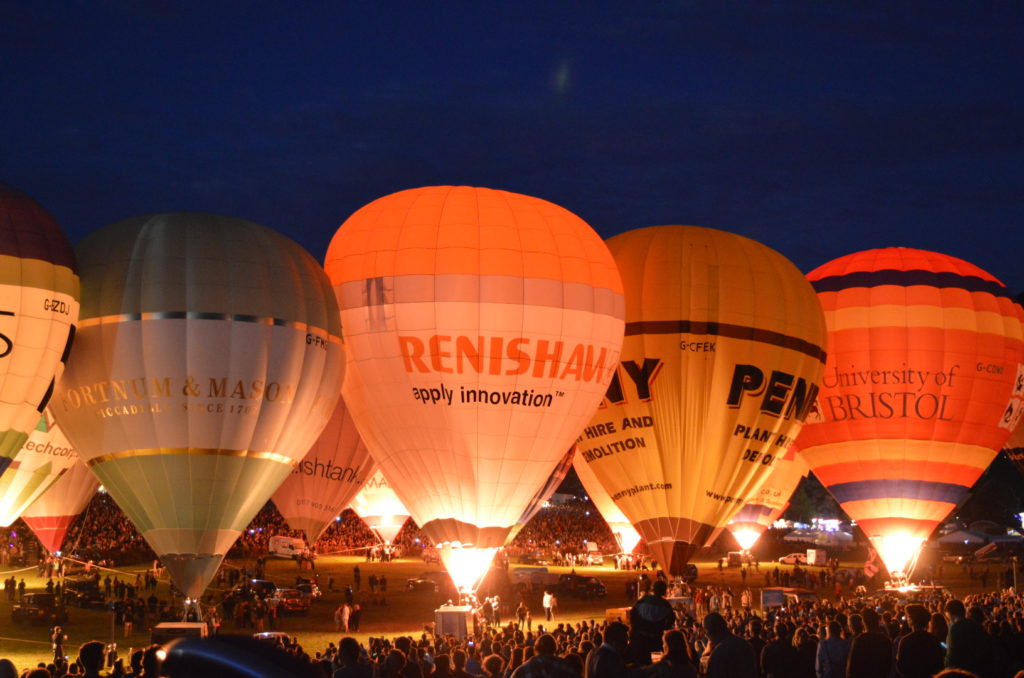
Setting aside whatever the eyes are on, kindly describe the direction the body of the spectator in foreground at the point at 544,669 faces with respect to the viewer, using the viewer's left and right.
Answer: facing away from the viewer

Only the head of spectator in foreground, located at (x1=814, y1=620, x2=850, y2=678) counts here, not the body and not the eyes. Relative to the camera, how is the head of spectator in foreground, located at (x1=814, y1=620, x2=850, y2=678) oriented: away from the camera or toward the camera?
away from the camera

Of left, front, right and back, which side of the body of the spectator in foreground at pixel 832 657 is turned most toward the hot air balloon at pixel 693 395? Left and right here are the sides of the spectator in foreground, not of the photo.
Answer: front

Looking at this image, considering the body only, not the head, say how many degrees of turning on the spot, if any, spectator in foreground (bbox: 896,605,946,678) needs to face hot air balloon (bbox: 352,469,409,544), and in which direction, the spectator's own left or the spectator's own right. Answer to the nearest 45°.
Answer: approximately 45° to the spectator's own left

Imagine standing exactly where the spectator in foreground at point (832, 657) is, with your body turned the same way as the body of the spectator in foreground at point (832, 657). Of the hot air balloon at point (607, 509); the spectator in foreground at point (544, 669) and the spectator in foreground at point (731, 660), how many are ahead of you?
1

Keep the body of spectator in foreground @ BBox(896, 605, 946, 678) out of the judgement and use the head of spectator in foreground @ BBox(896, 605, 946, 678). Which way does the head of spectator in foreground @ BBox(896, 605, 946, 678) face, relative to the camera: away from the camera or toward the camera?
away from the camera

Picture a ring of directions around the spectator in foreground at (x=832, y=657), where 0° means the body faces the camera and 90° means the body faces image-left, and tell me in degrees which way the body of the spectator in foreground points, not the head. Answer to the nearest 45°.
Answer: approximately 180°

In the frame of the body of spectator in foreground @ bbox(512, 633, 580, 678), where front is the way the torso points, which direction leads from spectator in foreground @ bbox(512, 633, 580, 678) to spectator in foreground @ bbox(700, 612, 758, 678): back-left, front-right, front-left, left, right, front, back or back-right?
right

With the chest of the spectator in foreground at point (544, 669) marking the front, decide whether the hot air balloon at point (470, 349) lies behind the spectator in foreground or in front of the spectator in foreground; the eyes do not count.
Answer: in front

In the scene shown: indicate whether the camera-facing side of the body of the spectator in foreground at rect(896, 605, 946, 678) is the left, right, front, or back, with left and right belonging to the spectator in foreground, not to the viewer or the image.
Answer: back
